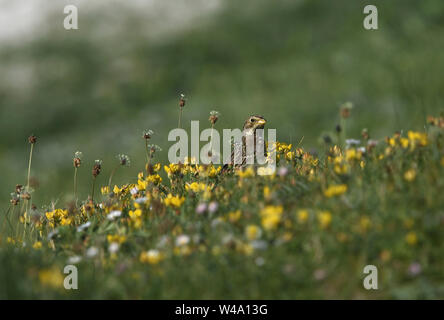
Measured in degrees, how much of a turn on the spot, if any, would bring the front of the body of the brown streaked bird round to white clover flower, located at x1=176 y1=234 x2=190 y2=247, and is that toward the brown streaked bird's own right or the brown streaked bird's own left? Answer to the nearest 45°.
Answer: approximately 90° to the brown streaked bird's own right

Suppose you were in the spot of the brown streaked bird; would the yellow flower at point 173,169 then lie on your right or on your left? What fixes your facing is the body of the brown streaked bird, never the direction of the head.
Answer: on your right

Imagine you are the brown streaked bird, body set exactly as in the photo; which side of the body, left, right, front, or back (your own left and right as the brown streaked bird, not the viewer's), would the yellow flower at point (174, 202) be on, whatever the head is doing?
right
